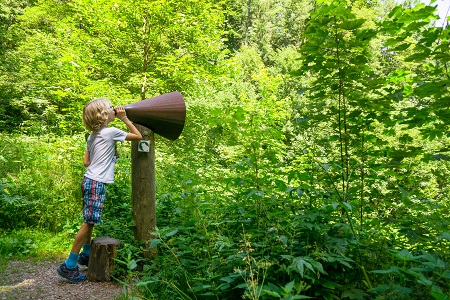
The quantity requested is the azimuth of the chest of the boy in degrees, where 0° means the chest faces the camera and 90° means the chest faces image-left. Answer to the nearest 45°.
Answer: approximately 270°

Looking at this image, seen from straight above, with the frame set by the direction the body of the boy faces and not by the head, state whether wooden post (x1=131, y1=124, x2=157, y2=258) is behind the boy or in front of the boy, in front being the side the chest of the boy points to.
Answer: in front

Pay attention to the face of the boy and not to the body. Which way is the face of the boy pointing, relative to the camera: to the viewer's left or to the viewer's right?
to the viewer's right
